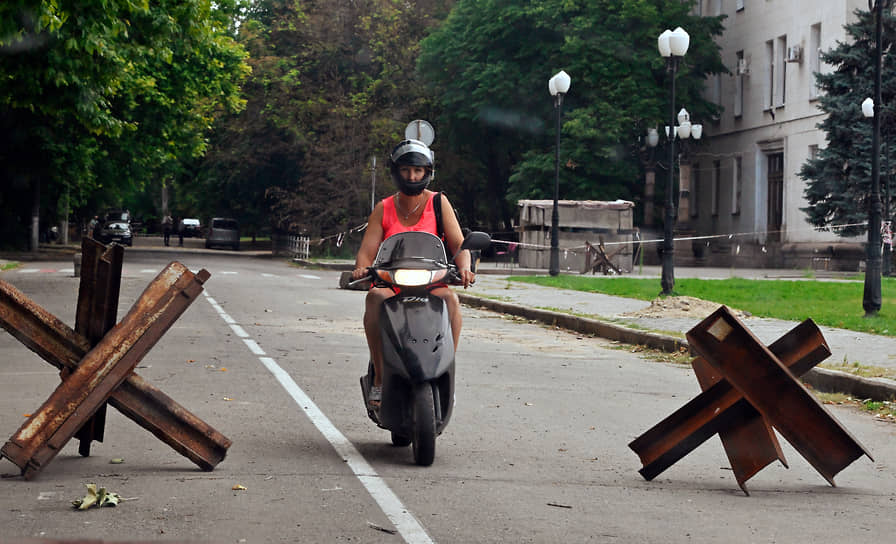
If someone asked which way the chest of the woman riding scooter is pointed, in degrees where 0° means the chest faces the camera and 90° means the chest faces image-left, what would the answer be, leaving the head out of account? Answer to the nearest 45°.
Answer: approximately 0°

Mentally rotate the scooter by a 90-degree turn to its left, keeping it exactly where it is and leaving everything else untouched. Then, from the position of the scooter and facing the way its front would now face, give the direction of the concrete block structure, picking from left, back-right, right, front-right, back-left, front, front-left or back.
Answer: left

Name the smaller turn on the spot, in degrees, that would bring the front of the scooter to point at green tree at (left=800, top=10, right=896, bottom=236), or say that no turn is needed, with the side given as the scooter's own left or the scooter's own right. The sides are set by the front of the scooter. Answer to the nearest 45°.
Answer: approximately 180°

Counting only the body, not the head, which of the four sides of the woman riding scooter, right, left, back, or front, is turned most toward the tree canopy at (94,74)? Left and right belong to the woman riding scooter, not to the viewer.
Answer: back

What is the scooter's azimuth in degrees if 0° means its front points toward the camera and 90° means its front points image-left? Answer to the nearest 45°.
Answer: approximately 0°

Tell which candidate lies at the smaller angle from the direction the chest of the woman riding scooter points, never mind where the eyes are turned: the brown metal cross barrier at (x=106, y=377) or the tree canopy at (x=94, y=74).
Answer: the brown metal cross barrier

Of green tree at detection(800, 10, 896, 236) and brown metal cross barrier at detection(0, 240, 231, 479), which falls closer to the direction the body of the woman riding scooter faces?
the brown metal cross barrier

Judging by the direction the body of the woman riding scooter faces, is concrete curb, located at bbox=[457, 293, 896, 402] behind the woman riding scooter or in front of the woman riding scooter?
behind

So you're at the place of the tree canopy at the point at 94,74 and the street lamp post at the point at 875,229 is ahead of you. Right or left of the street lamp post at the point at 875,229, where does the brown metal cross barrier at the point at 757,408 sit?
right

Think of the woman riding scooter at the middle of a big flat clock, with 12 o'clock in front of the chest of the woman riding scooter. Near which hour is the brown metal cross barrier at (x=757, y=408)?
The brown metal cross barrier is roughly at 10 o'clock from the woman riding scooter.
